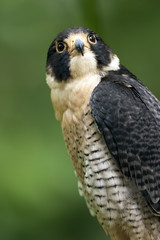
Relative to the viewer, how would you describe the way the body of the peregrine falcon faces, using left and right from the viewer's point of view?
facing the viewer and to the left of the viewer
